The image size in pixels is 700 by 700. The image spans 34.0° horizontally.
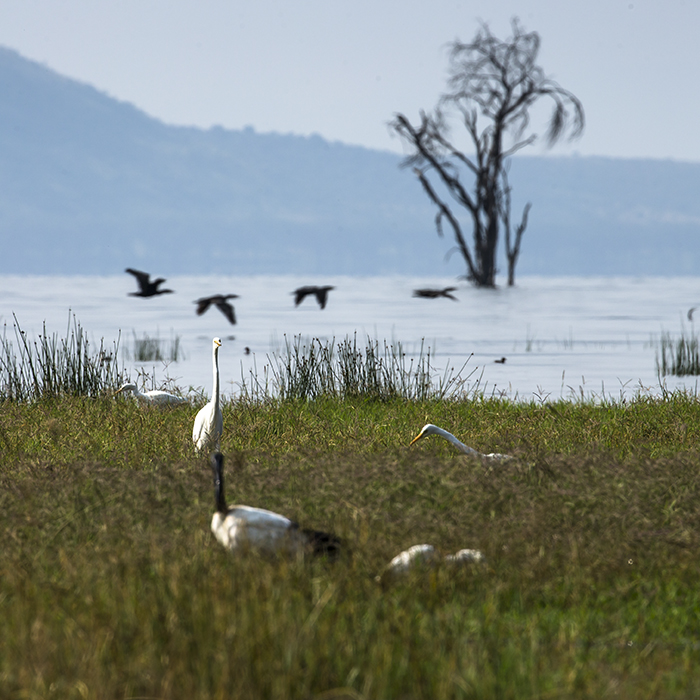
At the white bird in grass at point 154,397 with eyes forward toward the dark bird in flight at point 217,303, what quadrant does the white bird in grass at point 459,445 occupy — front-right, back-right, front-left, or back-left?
back-right

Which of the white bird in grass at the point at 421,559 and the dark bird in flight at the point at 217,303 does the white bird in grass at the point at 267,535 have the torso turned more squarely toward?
the dark bird in flight

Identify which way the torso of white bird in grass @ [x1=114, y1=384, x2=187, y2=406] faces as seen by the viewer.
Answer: to the viewer's left

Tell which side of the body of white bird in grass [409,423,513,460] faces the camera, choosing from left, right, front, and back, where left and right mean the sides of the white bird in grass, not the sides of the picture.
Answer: left

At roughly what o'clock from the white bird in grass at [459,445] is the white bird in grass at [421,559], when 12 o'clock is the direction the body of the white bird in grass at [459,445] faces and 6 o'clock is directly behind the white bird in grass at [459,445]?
the white bird in grass at [421,559] is roughly at 9 o'clock from the white bird in grass at [459,445].

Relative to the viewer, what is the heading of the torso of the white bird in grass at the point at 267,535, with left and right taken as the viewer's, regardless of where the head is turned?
facing to the left of the viewer

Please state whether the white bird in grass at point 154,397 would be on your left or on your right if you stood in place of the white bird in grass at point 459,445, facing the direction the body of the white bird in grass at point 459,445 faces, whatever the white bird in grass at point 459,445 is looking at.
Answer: on your right

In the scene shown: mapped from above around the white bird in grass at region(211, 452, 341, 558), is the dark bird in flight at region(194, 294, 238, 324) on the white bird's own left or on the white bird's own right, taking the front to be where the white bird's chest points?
on the white bird's own right

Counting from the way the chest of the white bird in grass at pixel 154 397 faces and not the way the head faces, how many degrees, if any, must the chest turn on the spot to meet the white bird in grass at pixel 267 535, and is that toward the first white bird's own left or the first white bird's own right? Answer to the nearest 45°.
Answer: approximately 90° to the first white bird's own left
